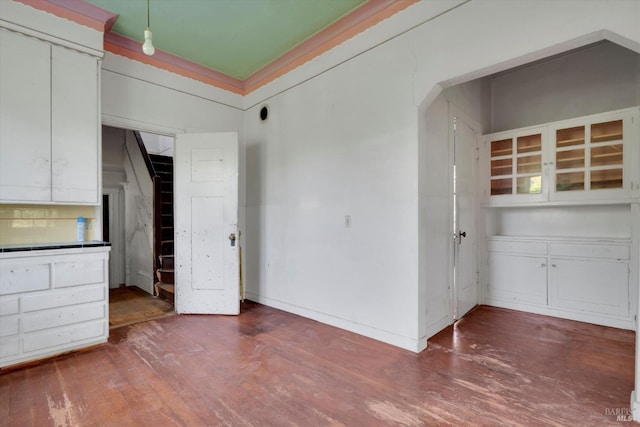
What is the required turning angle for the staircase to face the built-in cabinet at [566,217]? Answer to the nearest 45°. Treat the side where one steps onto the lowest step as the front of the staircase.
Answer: approximately 45° to its left

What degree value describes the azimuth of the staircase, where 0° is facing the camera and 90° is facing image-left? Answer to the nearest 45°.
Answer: approximately 0°

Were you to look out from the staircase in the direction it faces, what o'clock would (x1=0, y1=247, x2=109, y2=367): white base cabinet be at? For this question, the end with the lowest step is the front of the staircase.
The white base cabinet is roughly at 1 o'clock from the staircase.

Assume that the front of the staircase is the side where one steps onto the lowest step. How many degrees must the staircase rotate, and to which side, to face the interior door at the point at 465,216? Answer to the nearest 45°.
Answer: approximately 45° to its left

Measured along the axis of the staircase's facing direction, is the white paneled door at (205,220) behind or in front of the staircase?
in front

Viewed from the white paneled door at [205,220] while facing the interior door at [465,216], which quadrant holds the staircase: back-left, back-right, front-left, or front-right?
back-left

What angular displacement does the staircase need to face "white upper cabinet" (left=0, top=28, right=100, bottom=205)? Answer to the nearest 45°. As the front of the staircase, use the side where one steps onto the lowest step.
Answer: approximately 45° to its right
